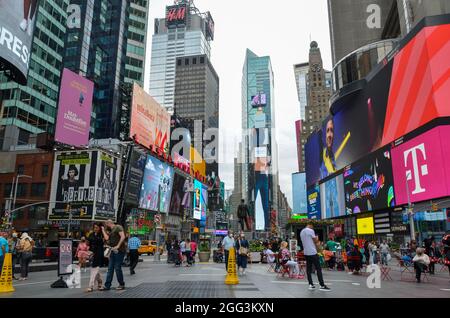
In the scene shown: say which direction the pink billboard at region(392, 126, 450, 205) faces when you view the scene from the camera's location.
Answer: facing the viewer and to the left of the viewer

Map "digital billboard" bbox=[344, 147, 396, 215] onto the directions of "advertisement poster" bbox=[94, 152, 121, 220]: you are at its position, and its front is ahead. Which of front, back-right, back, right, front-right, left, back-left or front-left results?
front

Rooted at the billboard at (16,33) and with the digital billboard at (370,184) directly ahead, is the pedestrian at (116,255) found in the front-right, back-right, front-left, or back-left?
front-right

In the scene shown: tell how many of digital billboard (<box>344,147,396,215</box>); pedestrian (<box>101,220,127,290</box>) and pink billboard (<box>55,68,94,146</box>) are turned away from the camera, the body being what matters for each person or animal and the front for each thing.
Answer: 0

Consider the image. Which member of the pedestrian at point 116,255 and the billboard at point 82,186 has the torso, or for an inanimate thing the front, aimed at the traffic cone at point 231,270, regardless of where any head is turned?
the billboard

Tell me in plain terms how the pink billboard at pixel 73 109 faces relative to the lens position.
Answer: facing the viewer and to the right of the viewer

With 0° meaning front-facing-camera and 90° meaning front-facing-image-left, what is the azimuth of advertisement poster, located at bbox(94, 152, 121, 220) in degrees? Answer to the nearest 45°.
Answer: approximately 315°

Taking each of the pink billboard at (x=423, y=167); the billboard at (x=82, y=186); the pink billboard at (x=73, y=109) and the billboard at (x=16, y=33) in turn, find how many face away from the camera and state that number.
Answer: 0

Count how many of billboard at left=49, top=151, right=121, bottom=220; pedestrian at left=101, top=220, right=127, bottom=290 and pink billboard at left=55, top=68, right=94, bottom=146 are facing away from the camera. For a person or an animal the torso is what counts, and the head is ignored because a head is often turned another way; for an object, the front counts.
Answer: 0

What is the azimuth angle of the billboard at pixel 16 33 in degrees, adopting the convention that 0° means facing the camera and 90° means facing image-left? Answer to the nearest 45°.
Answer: approximately 315°

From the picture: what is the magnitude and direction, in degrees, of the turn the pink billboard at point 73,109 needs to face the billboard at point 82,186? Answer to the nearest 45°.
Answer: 0° — it already faces it

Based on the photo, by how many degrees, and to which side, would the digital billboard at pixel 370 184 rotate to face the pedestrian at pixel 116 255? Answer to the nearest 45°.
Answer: approximately 45° to its left

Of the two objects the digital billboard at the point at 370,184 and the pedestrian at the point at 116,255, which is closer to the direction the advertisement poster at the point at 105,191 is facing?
the digital billboard

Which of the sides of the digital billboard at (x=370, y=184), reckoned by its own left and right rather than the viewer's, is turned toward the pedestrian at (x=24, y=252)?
front

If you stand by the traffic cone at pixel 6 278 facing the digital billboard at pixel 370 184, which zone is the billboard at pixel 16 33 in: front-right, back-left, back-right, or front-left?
front-left

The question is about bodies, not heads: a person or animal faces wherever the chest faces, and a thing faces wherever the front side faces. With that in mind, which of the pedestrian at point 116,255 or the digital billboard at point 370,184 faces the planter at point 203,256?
the digital billboard

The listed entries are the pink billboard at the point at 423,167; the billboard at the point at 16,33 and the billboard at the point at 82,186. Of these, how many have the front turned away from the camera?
0

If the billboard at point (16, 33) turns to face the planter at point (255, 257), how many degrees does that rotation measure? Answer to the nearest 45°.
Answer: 0° — it already faces it
